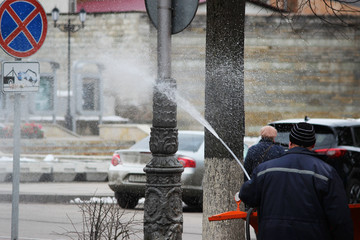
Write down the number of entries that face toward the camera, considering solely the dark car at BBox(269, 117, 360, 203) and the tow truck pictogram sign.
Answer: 1

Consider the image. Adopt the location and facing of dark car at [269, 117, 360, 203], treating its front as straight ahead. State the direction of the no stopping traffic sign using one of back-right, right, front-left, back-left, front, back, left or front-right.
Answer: back

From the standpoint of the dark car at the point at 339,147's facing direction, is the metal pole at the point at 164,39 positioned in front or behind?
behind

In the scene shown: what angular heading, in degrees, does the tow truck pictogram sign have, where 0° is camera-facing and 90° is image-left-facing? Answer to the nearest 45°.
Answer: approximately 0°

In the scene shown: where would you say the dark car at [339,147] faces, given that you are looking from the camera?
facing away from the viewer and to the right of the viewer

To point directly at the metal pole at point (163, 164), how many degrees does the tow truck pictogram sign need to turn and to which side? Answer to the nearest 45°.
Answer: approximately 45° to its left

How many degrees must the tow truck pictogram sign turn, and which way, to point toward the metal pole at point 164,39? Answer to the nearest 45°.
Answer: approximately 45° to its left
